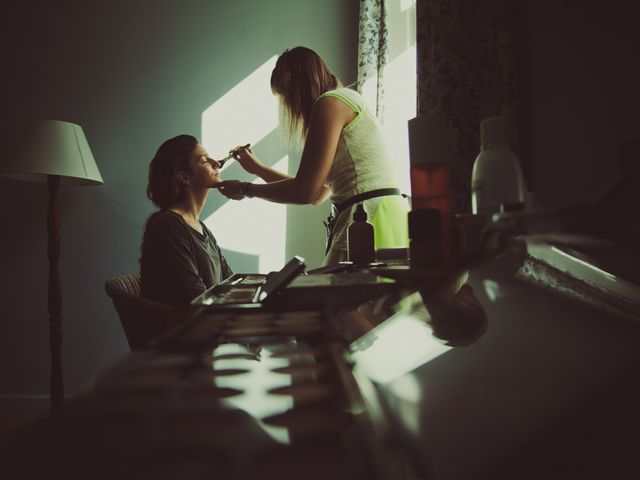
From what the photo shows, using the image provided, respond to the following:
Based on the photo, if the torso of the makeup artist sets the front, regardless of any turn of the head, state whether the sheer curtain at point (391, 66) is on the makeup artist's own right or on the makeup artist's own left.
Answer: on the makeup artist's own right

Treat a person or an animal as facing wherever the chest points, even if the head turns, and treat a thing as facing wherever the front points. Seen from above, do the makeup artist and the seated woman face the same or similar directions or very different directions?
very different directions

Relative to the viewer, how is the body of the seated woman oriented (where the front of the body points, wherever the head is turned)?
to the viewer's right

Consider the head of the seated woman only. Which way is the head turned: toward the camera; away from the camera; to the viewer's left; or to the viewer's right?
to the viewer's right

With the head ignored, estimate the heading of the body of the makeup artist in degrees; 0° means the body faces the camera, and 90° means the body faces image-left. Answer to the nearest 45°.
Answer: approximately 90°

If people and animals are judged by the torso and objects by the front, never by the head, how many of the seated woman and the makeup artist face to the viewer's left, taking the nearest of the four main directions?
1

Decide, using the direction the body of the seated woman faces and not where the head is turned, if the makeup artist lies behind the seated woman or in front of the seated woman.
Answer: in front

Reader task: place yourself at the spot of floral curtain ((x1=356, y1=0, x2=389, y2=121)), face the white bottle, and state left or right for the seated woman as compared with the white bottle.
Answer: right

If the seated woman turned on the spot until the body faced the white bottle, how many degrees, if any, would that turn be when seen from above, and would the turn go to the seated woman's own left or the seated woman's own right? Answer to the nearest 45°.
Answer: approximately 45° to the seated woman's own right

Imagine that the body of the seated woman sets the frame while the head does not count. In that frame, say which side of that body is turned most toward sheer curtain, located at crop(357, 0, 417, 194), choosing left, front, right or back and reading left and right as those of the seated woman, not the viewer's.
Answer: front
